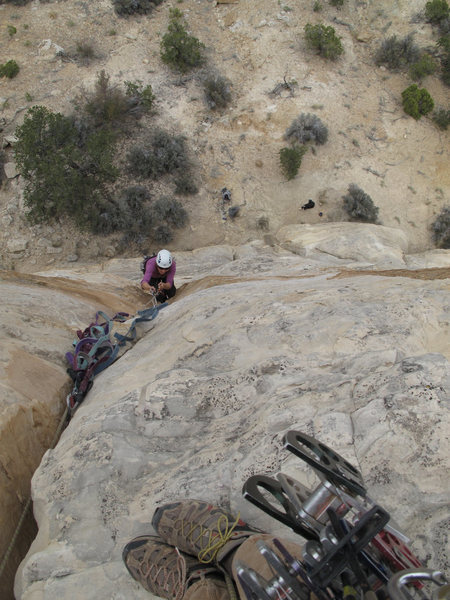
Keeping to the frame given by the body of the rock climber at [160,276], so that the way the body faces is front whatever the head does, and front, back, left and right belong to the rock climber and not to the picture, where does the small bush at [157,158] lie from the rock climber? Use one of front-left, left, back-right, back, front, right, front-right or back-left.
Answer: back

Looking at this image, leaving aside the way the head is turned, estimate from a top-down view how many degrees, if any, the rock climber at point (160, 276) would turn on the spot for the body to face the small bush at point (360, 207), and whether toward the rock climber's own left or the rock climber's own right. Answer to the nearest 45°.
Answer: approximately 135° to the rock climber's own left

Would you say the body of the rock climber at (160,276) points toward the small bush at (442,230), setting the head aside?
no

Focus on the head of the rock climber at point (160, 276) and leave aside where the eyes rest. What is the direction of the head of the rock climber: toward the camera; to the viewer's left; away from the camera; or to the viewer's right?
toward the camera

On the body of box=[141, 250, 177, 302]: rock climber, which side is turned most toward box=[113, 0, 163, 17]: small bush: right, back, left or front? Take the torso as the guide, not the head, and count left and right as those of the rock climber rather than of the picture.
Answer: back

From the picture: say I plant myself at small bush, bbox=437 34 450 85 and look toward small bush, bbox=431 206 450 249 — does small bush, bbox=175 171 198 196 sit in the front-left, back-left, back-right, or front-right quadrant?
front-right

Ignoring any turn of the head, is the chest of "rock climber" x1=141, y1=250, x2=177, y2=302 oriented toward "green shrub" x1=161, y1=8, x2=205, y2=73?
no

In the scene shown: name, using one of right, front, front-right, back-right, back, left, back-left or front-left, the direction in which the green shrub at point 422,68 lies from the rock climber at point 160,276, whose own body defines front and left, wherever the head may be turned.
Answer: back-left

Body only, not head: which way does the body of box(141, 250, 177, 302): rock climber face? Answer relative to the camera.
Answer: toward the camera

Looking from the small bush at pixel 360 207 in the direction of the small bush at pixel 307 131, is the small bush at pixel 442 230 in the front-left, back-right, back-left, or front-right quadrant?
back-right

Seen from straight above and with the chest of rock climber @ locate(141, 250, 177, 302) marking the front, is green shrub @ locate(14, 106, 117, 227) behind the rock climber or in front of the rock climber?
behind

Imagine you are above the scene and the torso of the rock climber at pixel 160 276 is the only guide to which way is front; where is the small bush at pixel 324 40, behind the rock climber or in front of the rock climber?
behind
